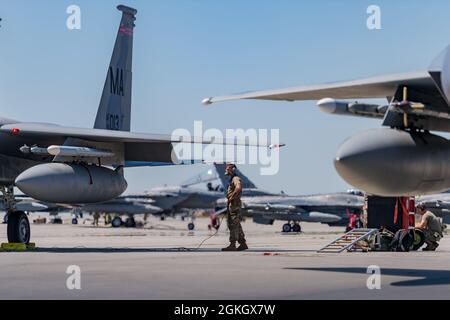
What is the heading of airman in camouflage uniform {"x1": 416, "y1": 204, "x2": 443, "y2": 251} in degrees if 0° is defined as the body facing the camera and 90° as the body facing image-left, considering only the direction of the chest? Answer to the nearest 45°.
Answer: approximately 90°

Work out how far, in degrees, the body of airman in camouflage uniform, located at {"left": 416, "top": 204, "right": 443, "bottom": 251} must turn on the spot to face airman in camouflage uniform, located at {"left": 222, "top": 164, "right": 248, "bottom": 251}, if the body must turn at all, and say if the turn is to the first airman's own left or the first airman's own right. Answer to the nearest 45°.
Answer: approximately 45° to the first airman's own left
